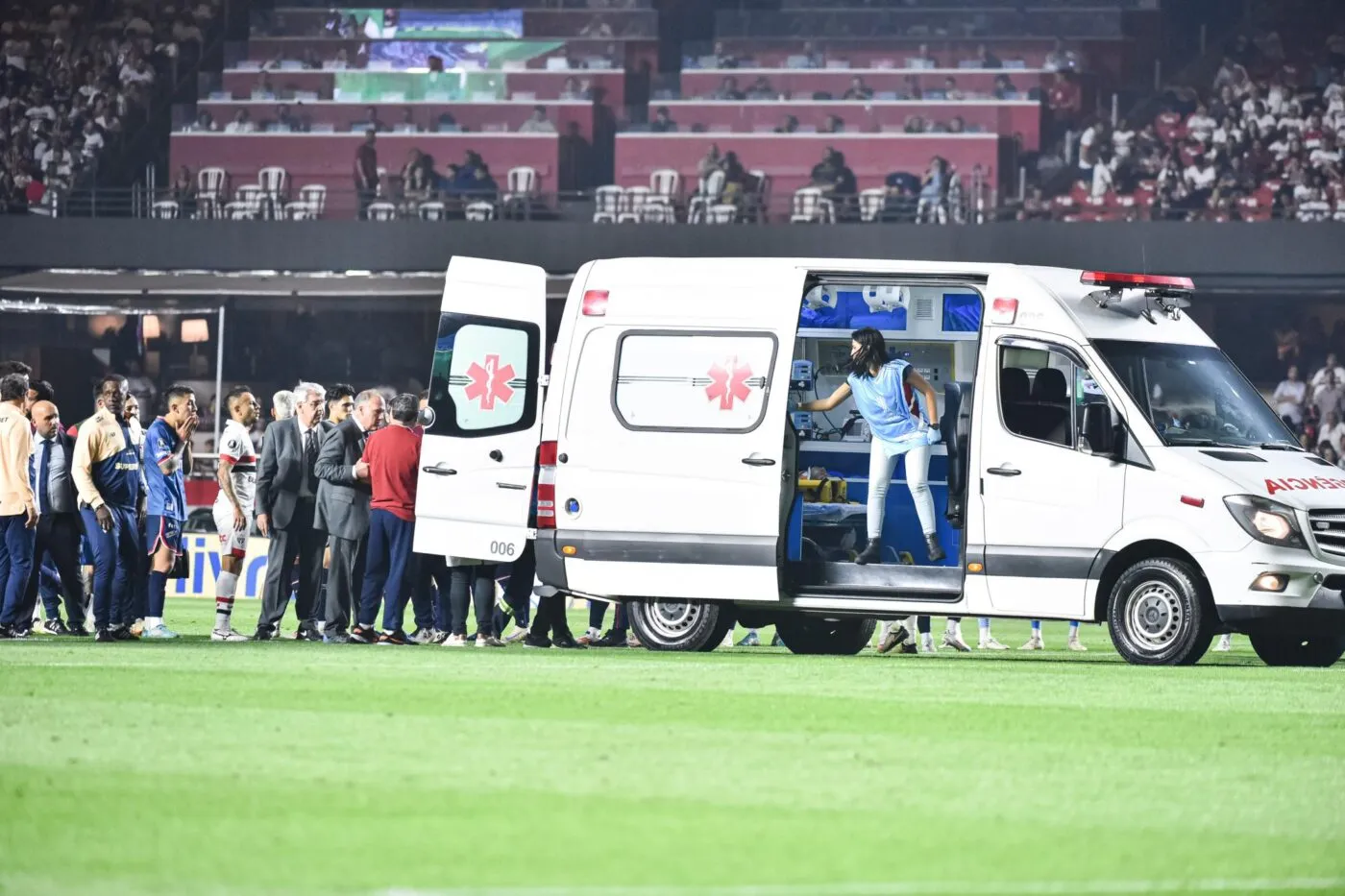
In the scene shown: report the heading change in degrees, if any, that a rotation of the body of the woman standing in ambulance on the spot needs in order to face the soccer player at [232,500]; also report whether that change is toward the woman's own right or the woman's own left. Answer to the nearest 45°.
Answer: approximately 45° to the woman's own right

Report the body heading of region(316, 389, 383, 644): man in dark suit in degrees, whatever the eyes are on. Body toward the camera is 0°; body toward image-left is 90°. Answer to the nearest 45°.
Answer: approximately 270°

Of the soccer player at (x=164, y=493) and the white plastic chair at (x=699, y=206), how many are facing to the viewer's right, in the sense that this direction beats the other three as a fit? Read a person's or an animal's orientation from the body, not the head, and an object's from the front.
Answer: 1

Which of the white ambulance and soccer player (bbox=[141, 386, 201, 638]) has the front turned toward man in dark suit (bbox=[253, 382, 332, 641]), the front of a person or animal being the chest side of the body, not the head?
the soccer player

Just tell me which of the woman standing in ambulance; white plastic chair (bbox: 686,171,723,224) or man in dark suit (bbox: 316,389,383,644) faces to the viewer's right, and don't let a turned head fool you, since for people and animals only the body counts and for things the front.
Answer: the man in dark suit

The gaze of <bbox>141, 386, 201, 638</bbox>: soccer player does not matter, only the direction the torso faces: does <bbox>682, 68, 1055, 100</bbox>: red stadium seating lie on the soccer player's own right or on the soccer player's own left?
on the soccer player's own left

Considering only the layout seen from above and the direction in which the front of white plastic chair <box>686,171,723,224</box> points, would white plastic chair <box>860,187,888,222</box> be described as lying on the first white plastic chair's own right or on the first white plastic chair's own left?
on the first white plastic chair's own left

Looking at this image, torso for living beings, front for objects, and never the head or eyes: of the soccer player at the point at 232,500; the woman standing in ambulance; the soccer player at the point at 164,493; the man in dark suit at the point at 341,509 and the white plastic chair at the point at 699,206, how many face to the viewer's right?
3

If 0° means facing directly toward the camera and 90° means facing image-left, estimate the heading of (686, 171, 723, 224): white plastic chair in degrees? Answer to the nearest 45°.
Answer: approximately 45°

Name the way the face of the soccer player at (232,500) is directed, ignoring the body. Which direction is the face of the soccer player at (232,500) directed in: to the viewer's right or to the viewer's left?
to the viewer's right
